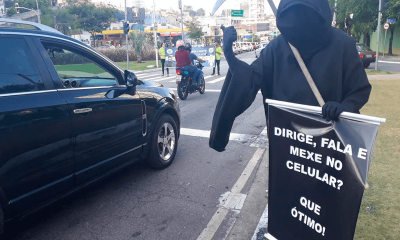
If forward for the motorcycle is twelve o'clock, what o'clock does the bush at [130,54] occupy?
The bush is roughly at 10 o'clock from the motorcycle.

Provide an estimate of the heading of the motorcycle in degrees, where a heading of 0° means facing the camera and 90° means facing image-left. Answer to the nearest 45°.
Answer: approximately 225°

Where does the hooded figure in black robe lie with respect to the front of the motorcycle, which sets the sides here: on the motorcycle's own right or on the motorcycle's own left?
on the motorcycle's own right

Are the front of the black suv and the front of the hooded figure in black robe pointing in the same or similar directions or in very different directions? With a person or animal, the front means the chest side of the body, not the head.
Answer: very different directions

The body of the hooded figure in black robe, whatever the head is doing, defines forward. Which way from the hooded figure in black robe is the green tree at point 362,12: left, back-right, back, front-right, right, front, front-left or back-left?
back

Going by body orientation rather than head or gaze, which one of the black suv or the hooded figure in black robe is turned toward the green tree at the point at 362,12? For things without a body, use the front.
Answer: the black suv

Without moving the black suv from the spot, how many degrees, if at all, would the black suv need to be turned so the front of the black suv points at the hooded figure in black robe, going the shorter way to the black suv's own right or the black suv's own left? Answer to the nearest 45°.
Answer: approximately 90° to the black suv's own right

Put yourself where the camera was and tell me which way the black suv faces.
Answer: facing away from the viewer and to the right of the viewer
